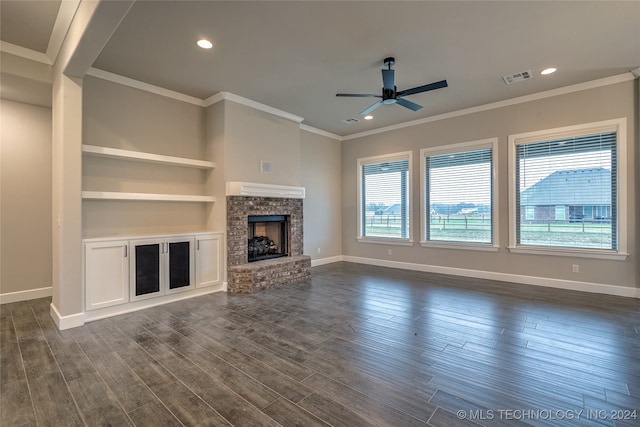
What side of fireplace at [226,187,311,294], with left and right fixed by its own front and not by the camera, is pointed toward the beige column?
right

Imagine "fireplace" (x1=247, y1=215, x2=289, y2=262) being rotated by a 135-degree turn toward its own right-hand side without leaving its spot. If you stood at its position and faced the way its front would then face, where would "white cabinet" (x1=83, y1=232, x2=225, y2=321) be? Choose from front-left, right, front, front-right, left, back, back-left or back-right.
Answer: front-left

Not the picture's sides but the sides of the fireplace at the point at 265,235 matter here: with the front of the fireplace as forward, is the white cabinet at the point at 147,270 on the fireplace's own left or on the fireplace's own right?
on the fireplace's own right

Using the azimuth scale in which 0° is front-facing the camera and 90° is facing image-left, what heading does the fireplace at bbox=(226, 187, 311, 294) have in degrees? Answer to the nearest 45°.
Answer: approximately 315°

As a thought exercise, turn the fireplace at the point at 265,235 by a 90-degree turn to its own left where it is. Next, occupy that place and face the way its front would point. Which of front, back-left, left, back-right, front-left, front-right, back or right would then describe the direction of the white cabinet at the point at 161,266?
back
